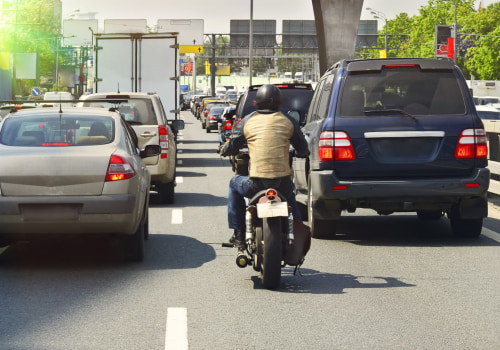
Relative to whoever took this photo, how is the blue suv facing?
facing away from the viewer

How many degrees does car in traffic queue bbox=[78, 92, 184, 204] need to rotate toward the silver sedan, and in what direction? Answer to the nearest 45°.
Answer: approximately 180°

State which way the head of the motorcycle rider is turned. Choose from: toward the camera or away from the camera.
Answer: away from the camera

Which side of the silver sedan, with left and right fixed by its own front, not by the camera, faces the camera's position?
back

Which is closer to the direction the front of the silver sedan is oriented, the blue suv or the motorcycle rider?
the blue suv

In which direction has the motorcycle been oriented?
away from the camera

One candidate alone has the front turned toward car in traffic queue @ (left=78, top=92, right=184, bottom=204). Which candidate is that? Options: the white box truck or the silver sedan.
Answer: the silver sedan

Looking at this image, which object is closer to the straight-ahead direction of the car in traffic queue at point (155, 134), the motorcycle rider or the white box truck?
the white box truck

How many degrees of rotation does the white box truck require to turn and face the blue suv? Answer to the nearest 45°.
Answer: approximately 180°

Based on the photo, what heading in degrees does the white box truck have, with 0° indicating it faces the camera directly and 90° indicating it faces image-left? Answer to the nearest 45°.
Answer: approximately 180°

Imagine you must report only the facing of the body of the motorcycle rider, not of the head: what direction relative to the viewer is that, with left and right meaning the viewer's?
facing away from the viewer

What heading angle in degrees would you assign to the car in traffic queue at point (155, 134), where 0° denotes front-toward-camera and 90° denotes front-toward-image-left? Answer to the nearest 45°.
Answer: approximately 180°
